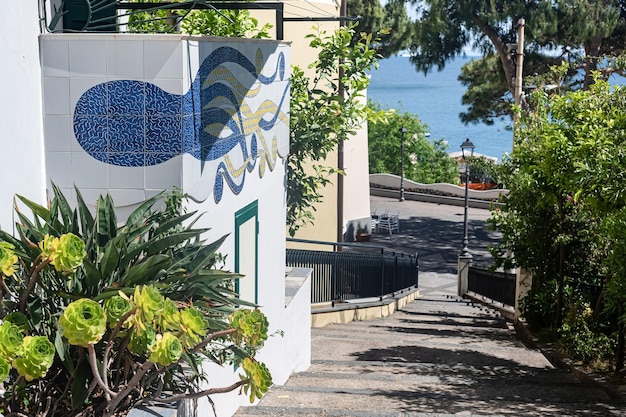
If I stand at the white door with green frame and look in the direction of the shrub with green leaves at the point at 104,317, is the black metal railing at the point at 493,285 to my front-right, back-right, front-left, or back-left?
back-left

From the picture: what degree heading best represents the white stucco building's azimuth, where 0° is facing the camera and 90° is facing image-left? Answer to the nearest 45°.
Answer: approximately 315°

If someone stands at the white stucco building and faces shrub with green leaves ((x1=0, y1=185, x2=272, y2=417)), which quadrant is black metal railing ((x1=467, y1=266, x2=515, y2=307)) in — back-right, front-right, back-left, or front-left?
back-left

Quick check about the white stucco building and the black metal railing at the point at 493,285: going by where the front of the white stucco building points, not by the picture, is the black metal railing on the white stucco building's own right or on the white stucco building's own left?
on the white stucco building's own left

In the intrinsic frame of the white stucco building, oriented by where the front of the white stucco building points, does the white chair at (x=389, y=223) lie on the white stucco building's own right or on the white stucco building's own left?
on the white stucco building's own left

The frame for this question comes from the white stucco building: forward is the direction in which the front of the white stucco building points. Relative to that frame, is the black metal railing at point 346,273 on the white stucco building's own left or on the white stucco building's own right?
on the white stucco building's own left
